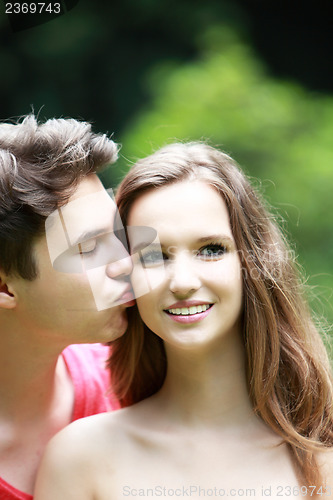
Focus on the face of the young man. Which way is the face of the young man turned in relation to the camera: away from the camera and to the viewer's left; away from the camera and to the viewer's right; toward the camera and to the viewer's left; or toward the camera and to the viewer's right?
toward the camera and to the viewer's right

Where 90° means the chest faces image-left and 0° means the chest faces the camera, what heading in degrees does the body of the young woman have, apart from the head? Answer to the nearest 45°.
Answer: approximately 0°

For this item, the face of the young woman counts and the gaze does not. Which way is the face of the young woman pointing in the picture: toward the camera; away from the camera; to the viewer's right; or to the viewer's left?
toward the camera
